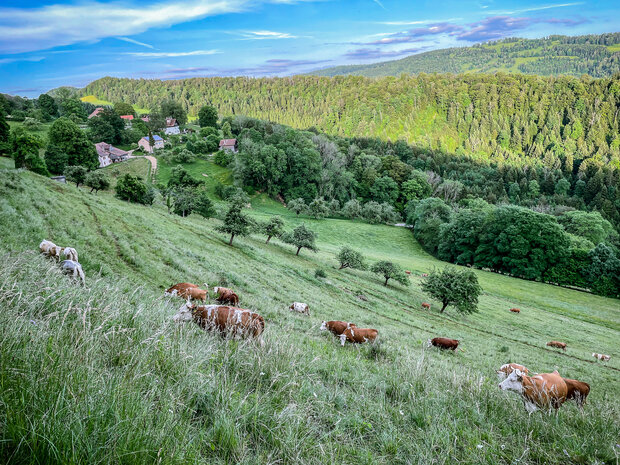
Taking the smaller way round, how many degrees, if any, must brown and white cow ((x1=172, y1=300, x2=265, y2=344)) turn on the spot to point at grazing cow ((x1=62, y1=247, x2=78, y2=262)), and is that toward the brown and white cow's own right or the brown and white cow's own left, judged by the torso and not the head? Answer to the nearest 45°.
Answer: approximately 45° to the brown and white cow's own right

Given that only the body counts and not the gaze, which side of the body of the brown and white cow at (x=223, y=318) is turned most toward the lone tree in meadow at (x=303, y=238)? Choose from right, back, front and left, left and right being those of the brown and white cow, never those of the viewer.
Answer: right

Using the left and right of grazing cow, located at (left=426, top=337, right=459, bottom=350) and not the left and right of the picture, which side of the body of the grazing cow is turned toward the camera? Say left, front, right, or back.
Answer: left

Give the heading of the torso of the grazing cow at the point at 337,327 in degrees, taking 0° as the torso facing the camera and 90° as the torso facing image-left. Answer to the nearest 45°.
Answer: approximately 90°

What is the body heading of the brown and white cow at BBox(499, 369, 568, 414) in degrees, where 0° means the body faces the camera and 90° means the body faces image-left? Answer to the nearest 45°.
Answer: approximately 90°

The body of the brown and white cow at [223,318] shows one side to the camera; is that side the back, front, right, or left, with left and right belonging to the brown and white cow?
left

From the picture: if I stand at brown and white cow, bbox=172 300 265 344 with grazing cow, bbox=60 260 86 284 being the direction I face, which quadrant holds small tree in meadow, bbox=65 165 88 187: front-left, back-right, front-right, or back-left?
front-right

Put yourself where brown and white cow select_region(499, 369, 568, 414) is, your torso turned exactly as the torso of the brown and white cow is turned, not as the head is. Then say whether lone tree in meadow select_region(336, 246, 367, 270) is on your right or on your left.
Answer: on your right

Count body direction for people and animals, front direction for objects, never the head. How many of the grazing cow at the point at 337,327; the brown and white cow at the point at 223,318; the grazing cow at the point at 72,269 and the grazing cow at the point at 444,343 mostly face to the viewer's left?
3

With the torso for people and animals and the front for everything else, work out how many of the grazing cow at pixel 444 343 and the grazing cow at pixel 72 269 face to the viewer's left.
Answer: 1
